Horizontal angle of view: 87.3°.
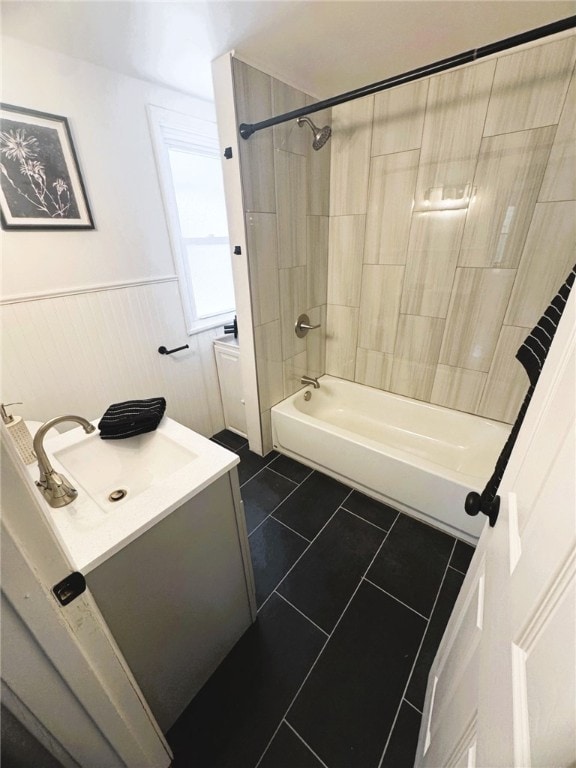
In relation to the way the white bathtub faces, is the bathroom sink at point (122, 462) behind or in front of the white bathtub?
in front

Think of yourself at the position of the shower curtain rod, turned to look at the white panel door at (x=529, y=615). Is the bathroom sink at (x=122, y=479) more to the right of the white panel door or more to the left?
right

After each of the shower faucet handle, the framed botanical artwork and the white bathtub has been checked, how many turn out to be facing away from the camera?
0

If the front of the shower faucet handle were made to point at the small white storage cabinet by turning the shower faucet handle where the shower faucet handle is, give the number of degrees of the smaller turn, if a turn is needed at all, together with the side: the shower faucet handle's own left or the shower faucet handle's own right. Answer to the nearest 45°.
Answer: approximately 135° to the shower faucet handle's own right

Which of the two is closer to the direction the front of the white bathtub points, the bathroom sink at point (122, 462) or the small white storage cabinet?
the bathroom sink

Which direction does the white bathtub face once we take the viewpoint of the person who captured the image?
facing the viewer and to the left of the viewer

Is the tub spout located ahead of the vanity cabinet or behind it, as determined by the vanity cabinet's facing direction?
ahead

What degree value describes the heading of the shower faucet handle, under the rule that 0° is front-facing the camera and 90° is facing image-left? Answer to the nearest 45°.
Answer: approximately 315°

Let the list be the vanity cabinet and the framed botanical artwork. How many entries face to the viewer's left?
0

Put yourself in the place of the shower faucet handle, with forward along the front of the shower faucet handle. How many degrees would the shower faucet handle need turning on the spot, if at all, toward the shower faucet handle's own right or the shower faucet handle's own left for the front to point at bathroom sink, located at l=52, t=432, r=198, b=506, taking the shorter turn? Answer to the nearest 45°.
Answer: approximately 90° to the shower faucet handle's own right

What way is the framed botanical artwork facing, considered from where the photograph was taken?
facing the viewer and to the right of the viewer

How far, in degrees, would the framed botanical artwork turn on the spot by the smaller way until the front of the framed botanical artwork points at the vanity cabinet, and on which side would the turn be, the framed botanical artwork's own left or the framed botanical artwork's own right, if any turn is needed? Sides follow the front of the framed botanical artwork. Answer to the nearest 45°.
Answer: approximately 45° to the framed botanical artwork's own right

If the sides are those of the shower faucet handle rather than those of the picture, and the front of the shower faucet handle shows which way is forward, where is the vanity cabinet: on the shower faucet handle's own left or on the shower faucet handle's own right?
on the shower faucet handle's own right

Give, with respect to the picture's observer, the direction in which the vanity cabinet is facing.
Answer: facing away from the viewer and to the right of the viewer

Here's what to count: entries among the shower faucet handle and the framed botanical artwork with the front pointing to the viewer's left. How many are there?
0
